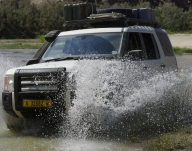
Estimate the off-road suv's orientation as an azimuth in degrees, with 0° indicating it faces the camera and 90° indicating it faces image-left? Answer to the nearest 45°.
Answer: approximately 45°
